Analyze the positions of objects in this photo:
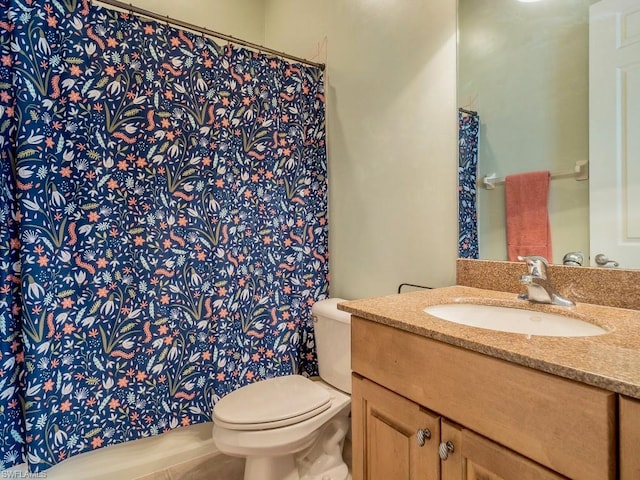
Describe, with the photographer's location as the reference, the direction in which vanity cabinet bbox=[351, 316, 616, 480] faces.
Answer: facing the viewer and to the left of the viewer

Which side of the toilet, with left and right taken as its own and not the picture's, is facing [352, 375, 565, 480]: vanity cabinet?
left

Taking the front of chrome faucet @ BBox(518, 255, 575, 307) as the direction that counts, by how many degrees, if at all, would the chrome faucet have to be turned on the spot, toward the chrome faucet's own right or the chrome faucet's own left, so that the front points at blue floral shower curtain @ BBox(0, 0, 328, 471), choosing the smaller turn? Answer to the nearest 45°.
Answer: approximately 45° to the chrome faucet's own right

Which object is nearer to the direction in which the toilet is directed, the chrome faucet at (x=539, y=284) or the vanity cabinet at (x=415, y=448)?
the vanity cabinet

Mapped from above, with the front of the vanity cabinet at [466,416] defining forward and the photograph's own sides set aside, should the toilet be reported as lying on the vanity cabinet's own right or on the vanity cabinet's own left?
on the vanity cabinet's own right

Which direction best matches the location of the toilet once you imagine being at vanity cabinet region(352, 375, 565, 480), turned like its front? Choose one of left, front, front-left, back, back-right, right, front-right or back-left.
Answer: right

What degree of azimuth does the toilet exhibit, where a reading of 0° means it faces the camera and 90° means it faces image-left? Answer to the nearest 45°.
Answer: approximately 45°

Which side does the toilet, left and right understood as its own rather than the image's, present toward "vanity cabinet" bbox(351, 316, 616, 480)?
left

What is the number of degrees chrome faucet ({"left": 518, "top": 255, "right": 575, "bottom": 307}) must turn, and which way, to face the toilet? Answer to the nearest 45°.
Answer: approximately 45° to its right

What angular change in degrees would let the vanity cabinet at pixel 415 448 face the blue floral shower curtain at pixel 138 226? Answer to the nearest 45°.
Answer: approximately 45° to its right
